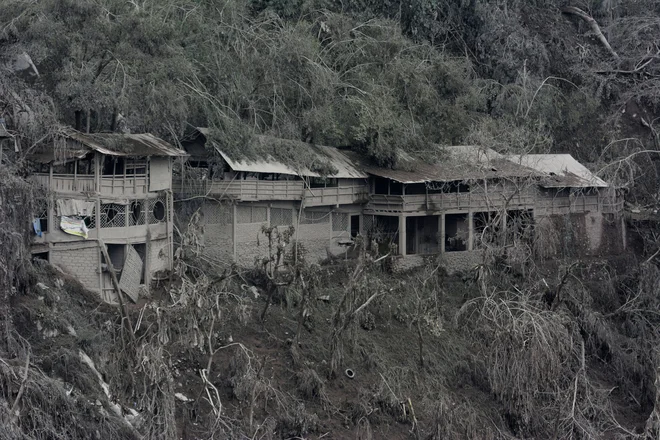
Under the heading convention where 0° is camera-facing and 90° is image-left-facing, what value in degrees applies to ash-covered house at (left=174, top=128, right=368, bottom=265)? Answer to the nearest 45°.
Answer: approximately 0°

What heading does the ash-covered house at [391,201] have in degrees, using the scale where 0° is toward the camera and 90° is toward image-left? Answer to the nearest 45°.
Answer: approximately 0°
